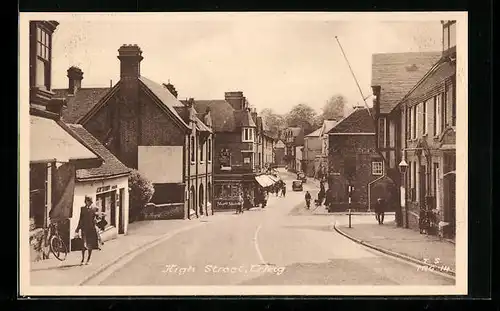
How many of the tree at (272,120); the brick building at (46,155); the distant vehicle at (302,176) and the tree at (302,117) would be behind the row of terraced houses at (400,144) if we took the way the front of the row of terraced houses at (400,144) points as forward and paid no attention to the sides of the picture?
0

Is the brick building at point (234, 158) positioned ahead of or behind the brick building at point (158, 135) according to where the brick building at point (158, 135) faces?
ahead

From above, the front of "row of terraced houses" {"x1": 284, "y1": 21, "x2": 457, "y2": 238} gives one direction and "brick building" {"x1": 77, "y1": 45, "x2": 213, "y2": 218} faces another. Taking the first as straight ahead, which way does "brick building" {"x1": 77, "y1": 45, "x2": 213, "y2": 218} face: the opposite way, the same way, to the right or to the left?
the opposite way

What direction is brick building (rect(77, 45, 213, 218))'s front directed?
to the viewer's right

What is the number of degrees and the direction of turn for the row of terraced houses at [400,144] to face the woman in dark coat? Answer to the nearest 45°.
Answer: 0° — it already faces them

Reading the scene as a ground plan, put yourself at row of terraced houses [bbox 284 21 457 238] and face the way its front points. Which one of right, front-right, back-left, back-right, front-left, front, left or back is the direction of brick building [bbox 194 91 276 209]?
front

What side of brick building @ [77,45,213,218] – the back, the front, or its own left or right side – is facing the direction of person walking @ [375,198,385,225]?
front

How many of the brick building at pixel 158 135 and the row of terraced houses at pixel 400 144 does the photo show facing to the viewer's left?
1

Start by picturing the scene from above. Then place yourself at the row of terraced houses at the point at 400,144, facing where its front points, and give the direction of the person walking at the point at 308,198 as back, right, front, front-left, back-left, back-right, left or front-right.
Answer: right

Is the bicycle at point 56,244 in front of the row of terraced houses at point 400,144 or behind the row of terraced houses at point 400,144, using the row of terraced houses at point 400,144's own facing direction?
in front
